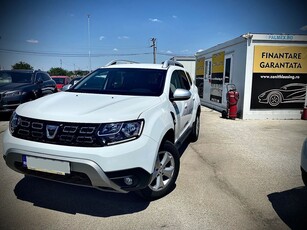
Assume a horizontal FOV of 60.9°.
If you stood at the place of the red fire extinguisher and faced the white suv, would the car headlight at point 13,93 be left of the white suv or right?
right

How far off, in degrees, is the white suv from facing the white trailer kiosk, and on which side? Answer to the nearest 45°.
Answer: approximately 180°

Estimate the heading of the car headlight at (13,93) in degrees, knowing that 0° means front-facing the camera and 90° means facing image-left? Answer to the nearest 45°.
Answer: approximately 45°

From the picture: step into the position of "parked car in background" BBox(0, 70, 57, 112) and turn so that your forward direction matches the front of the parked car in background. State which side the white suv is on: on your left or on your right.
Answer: on your left

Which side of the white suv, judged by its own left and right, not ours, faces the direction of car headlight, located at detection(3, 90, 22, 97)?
right

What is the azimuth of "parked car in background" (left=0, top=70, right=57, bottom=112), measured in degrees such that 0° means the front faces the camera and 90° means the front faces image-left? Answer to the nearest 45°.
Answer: approximately 45°

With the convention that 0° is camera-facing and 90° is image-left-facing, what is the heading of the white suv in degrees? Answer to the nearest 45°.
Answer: approximately 45°

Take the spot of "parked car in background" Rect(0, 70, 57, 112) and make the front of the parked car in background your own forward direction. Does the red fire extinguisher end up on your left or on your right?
on your left

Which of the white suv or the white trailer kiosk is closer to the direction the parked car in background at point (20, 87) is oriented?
the white suv

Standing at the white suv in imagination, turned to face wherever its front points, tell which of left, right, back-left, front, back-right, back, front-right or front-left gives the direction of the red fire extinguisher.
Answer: back
